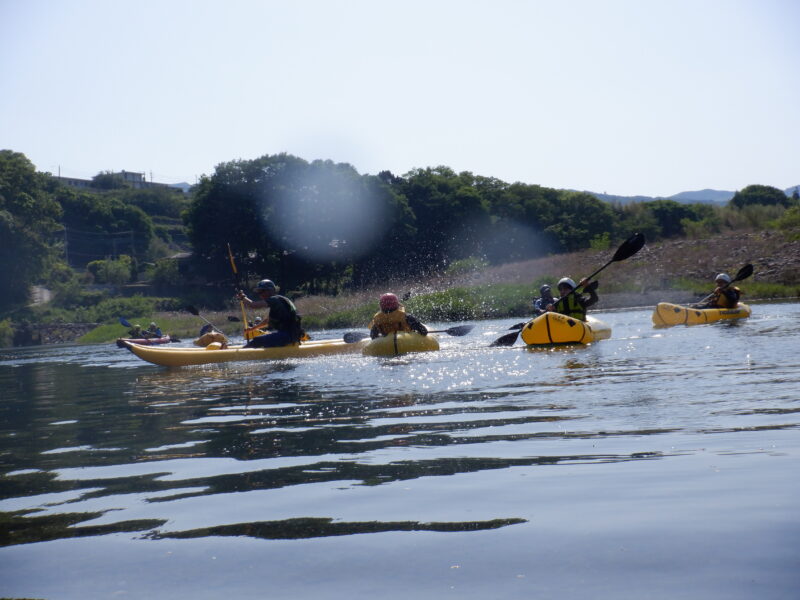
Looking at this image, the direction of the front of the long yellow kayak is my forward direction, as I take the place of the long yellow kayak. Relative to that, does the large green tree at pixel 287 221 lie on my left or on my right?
on my right

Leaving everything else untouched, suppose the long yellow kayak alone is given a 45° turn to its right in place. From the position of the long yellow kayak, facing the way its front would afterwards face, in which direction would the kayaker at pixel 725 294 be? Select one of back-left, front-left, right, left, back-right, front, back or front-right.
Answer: back-right

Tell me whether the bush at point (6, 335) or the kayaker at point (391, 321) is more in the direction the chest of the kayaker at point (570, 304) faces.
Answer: the kayaker

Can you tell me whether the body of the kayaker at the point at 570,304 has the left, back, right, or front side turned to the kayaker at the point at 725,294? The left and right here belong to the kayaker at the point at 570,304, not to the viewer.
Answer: back

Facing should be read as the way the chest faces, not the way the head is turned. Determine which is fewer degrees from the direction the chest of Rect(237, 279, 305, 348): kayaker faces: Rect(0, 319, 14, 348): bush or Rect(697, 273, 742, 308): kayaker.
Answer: the bush

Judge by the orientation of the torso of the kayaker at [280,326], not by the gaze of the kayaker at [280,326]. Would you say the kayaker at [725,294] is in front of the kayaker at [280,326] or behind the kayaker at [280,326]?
behind

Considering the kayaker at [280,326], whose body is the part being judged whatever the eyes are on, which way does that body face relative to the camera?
to the viewer's left

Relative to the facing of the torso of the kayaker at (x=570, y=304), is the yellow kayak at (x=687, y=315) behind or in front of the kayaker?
behind

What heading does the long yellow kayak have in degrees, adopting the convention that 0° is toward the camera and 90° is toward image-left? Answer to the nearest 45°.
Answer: approximately 90°

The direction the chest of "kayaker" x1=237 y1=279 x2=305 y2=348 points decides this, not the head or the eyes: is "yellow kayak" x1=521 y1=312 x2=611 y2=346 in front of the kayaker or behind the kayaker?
behind
